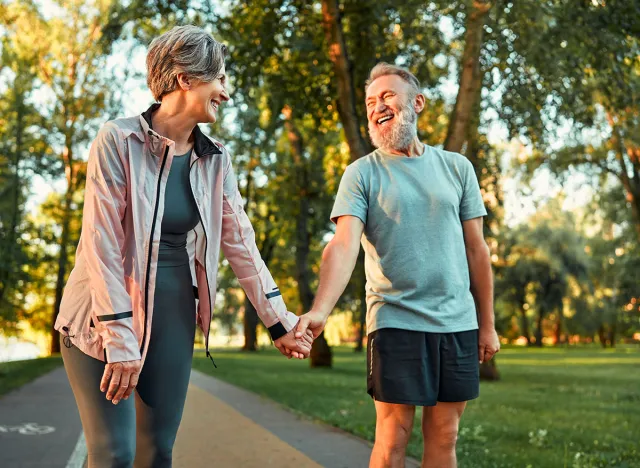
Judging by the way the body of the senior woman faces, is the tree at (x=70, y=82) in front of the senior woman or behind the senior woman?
behind

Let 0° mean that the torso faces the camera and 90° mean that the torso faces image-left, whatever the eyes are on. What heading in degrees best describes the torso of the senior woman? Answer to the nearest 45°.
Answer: approximately 315°

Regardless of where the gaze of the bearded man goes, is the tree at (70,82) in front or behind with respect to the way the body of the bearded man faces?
behind

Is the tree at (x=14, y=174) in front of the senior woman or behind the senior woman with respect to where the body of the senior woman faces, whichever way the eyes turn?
behind

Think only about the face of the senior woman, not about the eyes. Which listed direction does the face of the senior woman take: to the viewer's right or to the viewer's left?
to the viewer's right

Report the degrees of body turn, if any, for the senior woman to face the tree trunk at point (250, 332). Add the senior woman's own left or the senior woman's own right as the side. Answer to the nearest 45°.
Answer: approximately 135° to the senior woman's own left

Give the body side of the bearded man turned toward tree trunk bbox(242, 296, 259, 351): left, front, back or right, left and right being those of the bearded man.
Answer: back

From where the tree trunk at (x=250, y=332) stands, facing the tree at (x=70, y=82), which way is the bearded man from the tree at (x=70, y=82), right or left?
left
